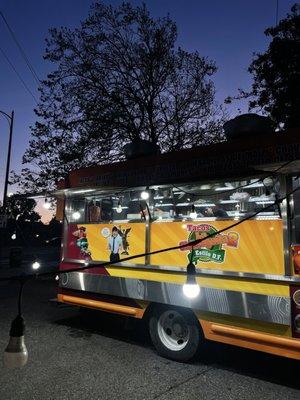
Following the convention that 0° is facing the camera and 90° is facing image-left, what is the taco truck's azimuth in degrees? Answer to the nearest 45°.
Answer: approximately 315°

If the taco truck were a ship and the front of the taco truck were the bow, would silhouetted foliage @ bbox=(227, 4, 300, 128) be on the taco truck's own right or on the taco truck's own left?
on the taco truck's own left
